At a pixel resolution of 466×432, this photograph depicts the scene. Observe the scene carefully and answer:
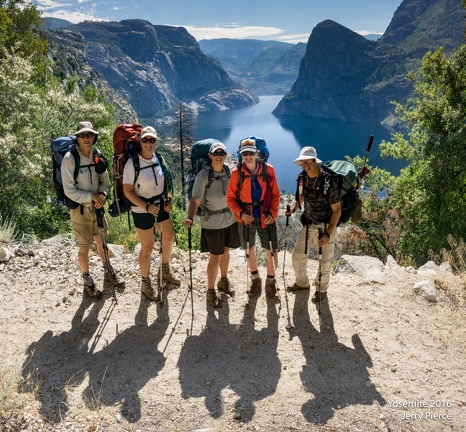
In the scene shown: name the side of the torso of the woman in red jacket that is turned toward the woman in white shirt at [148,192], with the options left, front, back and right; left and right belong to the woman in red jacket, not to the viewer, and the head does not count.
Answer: right

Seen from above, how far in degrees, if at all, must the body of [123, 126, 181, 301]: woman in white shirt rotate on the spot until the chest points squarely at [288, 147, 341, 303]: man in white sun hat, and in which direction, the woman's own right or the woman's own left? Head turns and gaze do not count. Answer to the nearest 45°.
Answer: approximately 45° to the woman's own left

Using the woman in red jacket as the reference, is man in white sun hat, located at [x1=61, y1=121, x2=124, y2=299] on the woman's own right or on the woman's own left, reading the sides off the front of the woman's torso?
on the woman's own right

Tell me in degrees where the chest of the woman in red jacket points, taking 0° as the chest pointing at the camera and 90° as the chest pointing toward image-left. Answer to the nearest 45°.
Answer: approximately 0°

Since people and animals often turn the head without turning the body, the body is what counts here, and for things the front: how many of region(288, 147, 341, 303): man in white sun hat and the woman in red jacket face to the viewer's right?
0

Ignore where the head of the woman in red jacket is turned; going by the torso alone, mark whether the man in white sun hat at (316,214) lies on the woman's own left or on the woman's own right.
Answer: on the woman's own left

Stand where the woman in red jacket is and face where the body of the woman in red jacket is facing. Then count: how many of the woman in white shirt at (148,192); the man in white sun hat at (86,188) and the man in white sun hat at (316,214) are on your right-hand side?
2

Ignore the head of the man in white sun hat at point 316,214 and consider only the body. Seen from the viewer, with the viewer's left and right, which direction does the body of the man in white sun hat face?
facing the viewer and to the left of the viewer

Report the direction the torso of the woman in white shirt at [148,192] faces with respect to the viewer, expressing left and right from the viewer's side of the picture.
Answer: facing the viewer and to the right of the viewer
